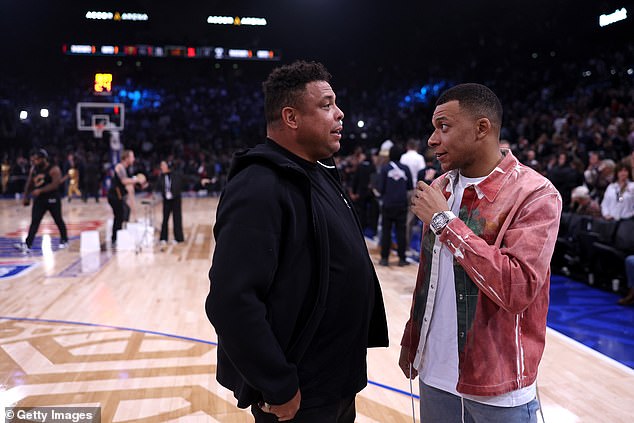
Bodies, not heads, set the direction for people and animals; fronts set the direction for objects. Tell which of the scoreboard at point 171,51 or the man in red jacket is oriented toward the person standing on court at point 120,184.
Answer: the scoreboard

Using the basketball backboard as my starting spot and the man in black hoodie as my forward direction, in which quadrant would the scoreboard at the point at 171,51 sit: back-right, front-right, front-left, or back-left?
back-left

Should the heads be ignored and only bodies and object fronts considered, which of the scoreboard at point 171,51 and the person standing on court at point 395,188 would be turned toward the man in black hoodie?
the scoreboard

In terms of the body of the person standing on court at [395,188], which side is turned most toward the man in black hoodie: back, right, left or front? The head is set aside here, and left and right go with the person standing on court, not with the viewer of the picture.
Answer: back

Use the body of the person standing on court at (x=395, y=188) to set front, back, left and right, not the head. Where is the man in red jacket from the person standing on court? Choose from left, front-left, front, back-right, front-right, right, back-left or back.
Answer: back

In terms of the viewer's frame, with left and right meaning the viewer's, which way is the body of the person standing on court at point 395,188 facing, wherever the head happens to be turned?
facing away from the viewer

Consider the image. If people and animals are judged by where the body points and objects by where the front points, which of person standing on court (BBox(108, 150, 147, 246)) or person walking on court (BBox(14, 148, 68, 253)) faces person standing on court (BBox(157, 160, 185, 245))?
person standing on court (BBox(108, 150, 147, 246))
